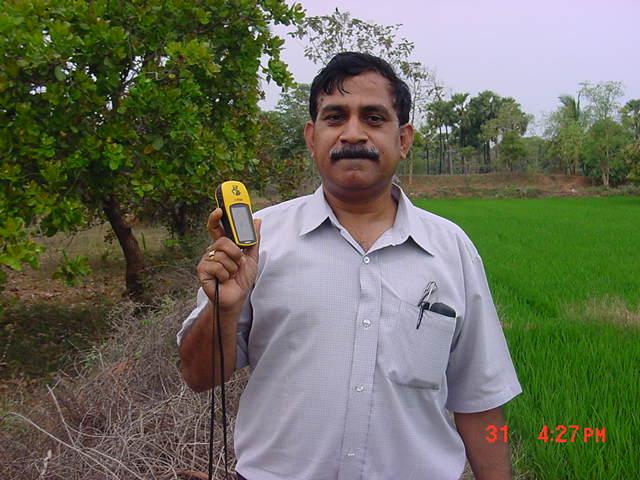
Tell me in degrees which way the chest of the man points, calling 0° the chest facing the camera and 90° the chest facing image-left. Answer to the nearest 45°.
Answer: approximately 0°

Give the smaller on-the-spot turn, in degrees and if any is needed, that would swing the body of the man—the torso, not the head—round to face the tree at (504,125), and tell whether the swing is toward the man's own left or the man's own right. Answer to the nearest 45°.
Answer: approximately 180°

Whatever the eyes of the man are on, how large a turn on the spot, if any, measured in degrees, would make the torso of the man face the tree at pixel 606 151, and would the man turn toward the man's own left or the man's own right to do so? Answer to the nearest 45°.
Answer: approximately 135° to the man's own left

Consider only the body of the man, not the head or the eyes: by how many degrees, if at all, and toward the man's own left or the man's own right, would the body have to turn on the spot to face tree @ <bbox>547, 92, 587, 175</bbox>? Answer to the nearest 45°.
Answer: approximately 180°

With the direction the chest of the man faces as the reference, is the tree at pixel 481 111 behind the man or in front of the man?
behind

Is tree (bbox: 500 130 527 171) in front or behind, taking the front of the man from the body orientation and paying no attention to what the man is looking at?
behind

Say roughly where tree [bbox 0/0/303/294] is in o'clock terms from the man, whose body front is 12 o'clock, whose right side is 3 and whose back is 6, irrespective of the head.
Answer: The tree is roughly at 5 o'clock from the man.
